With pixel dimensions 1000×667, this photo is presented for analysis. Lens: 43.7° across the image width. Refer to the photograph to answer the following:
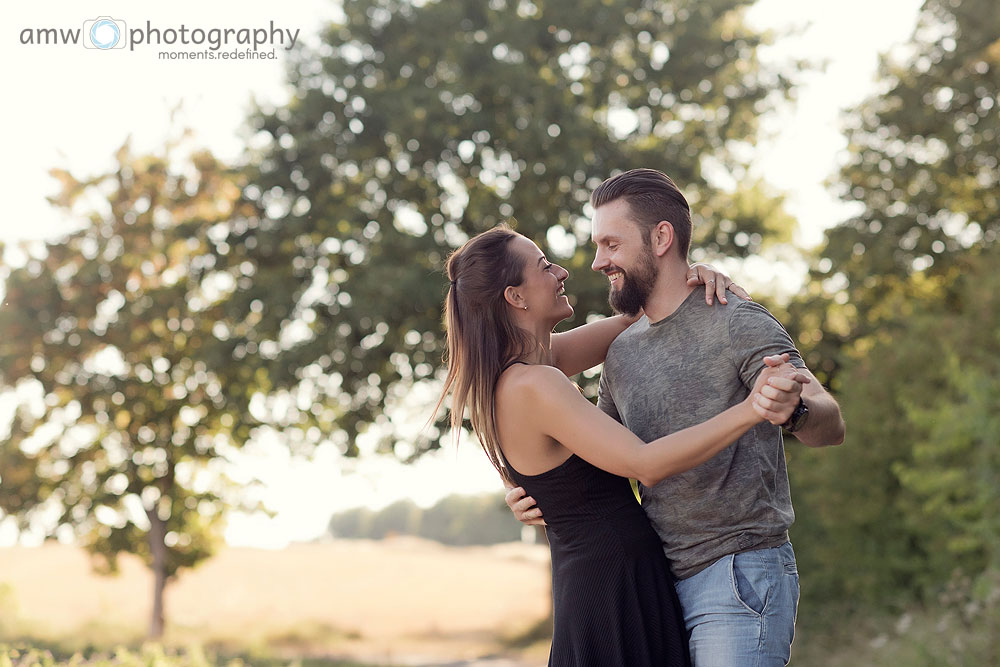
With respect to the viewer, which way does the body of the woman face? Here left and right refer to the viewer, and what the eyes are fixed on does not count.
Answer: facing to the right of the viewer

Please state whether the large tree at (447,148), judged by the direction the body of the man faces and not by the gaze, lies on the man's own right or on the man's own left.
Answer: on the man's own right

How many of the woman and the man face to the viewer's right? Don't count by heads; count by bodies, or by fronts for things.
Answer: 1

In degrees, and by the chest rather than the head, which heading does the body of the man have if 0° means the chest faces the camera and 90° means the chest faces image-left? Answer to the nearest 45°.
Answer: approximately 45°

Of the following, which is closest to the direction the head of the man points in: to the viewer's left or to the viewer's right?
to the viewer's left

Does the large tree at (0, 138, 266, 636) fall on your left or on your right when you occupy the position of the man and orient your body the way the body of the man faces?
on your right

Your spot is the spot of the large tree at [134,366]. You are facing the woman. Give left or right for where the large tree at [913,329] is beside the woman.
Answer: left

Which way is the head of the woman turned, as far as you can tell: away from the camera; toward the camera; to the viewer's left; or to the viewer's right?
to the viewer's right

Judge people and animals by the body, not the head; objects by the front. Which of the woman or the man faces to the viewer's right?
the woman
